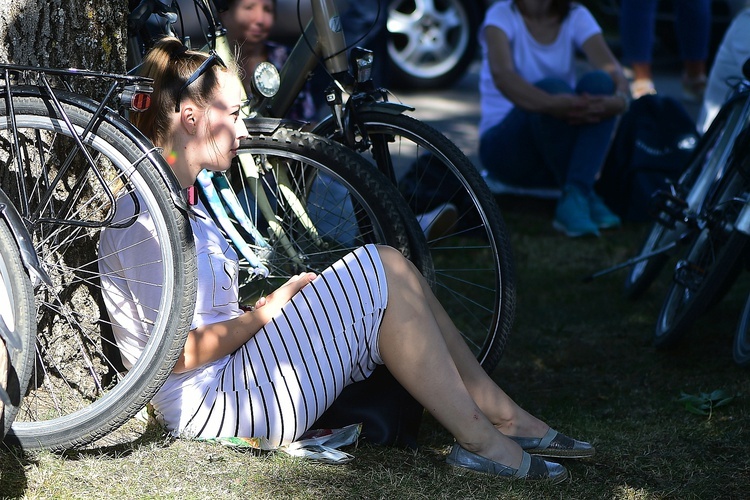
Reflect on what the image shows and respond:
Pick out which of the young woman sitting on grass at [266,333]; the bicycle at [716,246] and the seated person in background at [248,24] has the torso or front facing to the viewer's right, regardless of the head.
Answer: the young woman sitting on grass

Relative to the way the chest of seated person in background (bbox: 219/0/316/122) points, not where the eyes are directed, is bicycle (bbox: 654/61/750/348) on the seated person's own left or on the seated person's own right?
on the seated person's own left

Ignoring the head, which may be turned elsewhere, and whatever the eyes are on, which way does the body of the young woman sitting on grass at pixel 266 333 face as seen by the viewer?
to the viewer's right

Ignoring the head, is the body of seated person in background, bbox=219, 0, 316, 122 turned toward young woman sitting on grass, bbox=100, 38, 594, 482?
yes

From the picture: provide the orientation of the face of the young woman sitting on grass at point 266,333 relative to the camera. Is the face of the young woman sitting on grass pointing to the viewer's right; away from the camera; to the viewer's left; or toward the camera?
to the viewer's right

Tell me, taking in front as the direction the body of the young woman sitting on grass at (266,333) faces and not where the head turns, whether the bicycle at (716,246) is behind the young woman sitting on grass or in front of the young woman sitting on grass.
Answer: in front

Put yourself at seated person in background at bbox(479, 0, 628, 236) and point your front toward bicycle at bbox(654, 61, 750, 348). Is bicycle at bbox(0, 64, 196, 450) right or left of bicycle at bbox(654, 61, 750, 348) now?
right

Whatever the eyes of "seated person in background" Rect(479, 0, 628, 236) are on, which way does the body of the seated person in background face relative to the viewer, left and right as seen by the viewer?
facing the viewer and to the right of the viewer

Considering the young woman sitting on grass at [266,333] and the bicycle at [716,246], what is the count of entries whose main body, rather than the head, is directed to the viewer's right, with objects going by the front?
1

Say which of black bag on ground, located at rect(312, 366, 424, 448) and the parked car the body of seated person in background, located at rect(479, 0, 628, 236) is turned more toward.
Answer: the black bag on ground

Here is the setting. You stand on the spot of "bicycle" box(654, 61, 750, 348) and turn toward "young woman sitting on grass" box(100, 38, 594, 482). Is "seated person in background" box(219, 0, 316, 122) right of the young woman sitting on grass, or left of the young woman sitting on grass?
right
